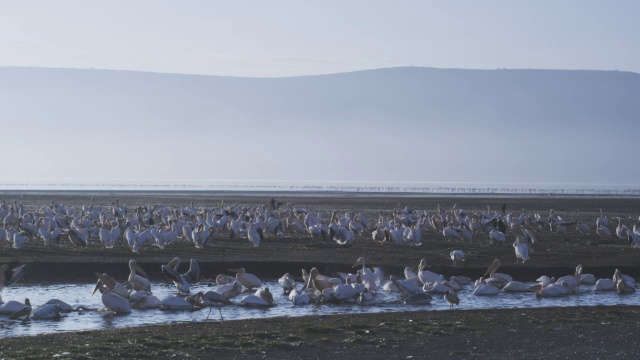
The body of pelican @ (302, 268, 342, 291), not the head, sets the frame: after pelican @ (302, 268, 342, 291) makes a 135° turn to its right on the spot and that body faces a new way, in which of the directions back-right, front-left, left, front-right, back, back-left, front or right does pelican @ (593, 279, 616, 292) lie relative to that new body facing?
front-right

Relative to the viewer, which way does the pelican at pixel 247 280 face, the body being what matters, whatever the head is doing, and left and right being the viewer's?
facing to the left of the viewer

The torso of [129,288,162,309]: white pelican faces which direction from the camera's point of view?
to the viewer's left

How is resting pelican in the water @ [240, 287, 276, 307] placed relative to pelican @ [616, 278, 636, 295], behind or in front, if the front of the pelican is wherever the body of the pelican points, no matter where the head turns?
in front
